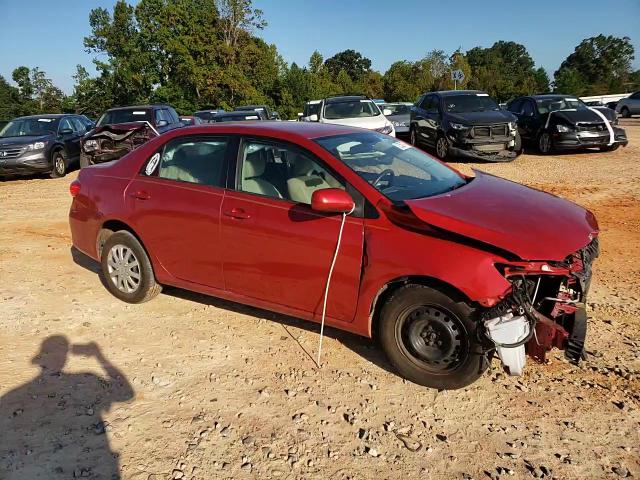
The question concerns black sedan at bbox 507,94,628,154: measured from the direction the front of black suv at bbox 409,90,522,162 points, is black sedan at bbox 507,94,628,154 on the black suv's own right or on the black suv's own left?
on the black suv's own left

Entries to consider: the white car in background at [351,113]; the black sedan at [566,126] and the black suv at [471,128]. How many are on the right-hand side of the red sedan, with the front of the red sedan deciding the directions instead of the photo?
0

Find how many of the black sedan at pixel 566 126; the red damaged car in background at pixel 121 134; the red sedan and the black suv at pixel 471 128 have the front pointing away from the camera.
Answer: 0

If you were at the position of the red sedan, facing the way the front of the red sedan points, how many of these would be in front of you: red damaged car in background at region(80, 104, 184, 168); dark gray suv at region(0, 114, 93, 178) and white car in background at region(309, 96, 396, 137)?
0

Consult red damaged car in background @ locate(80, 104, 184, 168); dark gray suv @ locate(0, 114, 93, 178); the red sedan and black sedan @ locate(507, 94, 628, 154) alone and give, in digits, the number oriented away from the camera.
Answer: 0

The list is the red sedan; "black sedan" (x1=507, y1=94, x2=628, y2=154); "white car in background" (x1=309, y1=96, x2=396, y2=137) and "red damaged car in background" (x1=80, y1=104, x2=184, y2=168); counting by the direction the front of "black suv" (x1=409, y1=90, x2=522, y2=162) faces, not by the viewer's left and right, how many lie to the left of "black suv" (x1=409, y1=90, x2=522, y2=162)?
1

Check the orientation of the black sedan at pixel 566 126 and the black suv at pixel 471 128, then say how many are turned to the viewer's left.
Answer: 0

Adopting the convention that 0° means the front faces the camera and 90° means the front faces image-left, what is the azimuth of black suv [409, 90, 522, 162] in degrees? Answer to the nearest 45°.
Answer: approximately 315°

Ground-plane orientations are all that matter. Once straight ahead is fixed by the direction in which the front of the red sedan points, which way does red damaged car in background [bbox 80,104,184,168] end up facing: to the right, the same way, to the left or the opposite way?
to the right

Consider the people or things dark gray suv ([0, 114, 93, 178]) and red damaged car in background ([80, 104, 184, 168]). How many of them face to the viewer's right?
0

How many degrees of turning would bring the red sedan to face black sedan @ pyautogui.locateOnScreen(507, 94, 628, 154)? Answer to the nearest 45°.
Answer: approximately 90° to its left

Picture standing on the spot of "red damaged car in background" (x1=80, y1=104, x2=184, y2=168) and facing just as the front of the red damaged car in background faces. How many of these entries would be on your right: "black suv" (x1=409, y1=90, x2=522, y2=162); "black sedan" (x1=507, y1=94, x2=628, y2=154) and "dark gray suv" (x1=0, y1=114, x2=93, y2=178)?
1

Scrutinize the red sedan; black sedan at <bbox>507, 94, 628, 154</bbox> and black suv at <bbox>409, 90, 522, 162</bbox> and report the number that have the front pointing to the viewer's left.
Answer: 0

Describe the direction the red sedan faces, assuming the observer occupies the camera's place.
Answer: facing the viewer and to the right of the viewer

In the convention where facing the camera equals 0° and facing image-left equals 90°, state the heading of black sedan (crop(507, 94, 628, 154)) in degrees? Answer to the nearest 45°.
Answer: approximately 315°

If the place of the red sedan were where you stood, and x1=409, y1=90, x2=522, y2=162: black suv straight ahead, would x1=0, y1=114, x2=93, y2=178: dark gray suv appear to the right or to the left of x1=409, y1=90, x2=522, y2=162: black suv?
left

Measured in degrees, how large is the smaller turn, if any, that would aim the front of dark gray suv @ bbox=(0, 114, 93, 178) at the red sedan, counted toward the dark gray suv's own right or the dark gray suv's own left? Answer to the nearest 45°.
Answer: approximately 45° to the dark gray suv's own left

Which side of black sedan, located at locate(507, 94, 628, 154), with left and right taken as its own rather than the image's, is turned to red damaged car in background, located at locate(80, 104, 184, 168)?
right

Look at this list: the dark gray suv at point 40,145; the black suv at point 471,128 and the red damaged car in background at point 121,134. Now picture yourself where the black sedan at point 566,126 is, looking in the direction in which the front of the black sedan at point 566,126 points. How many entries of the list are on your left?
0
